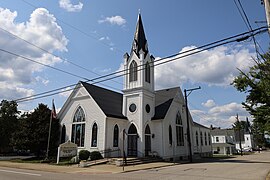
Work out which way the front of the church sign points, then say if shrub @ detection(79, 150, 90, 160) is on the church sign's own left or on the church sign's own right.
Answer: on the church sign's own left

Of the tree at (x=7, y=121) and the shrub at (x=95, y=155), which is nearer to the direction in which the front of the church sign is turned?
the shrub

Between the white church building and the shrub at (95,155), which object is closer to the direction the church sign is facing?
the shrub

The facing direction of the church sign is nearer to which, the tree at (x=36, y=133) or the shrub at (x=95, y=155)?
the shrub

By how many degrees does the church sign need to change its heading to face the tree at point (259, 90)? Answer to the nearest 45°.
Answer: approximately 45° to its left

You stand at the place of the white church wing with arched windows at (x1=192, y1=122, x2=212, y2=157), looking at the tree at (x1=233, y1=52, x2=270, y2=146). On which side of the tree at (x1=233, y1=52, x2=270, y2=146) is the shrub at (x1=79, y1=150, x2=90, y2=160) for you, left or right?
right

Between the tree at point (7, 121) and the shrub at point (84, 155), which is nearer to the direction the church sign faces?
the shrub

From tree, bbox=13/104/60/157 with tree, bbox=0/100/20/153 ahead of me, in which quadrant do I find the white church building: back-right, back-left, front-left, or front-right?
back-right

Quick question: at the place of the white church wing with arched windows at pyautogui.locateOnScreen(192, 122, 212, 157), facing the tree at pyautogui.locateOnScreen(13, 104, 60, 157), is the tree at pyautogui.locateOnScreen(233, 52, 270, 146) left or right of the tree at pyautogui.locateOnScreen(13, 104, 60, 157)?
left

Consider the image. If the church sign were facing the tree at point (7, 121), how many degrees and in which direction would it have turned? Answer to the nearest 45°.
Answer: approximately 135° to its right

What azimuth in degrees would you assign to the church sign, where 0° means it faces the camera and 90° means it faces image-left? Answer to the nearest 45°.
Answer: approximately 0°

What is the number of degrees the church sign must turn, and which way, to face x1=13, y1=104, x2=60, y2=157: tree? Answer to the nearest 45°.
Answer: approximately 135° to its right

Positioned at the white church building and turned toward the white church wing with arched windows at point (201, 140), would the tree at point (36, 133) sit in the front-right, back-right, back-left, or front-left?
back-left
